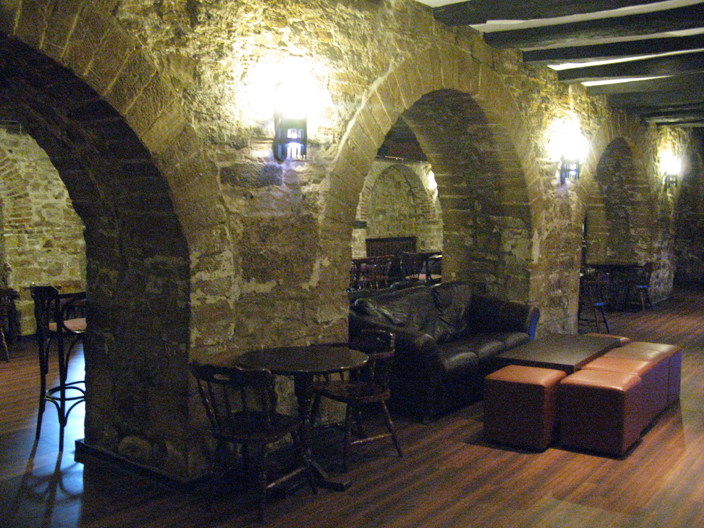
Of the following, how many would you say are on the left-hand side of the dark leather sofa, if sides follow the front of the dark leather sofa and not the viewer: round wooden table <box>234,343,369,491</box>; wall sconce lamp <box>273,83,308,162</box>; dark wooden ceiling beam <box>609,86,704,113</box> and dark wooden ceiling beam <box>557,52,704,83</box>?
2

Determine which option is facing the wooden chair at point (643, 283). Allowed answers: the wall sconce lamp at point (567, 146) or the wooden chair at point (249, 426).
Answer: the wooden chair at point (249, 426)

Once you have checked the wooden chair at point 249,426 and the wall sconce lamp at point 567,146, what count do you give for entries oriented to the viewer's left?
0

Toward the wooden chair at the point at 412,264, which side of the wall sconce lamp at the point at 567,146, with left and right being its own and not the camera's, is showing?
back

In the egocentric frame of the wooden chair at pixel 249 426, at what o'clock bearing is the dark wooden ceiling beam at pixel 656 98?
The dark wooden ceiling beam is roughly at 12 o'clock from the wooden chair.

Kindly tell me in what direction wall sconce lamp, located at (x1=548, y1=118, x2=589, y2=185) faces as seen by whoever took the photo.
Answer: facing the viewer and to the right of the viewer

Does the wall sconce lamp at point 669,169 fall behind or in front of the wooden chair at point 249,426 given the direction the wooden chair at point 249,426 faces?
in front

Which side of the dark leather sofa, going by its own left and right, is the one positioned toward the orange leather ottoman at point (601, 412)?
front

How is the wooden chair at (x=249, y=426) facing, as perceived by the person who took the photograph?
facing away from the viewer and to the right of the viewer

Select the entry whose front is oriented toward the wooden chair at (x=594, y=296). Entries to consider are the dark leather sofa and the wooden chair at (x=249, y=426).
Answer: the wooden chair at (x=249, y=426)

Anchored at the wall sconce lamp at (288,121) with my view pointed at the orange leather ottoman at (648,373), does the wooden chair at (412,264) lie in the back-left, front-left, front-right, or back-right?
front-left

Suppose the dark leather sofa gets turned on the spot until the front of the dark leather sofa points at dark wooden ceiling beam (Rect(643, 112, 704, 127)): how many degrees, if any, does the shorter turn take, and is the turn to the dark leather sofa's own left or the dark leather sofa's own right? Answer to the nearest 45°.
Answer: approximately 90° to the dark leather sofa's own left
